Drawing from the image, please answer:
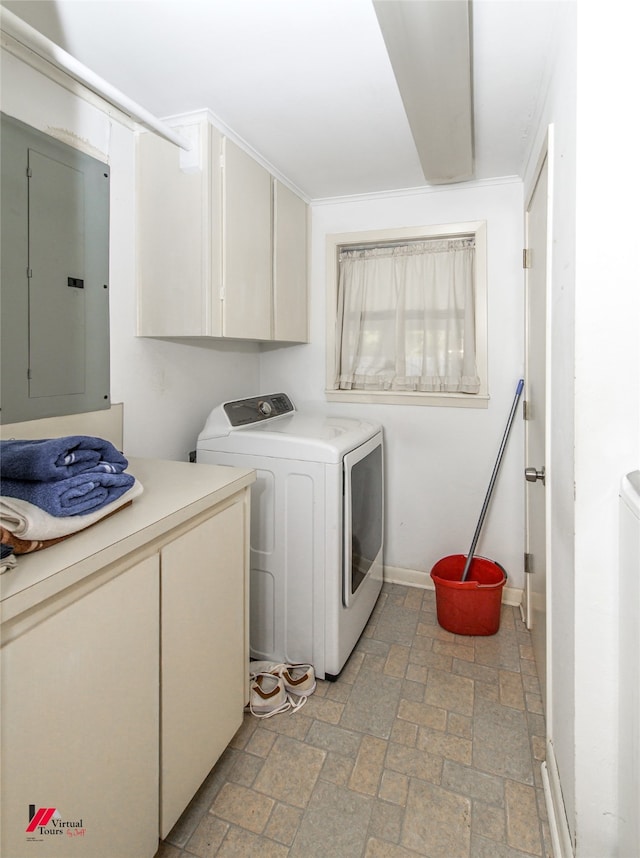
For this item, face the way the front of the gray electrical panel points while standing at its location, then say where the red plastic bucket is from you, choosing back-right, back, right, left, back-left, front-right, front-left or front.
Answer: front-left

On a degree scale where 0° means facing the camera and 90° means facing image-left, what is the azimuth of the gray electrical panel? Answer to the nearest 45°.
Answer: approximately 315°

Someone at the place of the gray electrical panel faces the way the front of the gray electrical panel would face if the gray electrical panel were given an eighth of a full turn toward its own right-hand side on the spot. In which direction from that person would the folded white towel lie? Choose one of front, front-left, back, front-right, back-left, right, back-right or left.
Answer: front

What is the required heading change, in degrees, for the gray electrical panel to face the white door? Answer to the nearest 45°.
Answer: approximately 45° to its left

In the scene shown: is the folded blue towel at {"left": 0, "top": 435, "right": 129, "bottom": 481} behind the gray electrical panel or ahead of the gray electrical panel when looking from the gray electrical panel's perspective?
ahead
